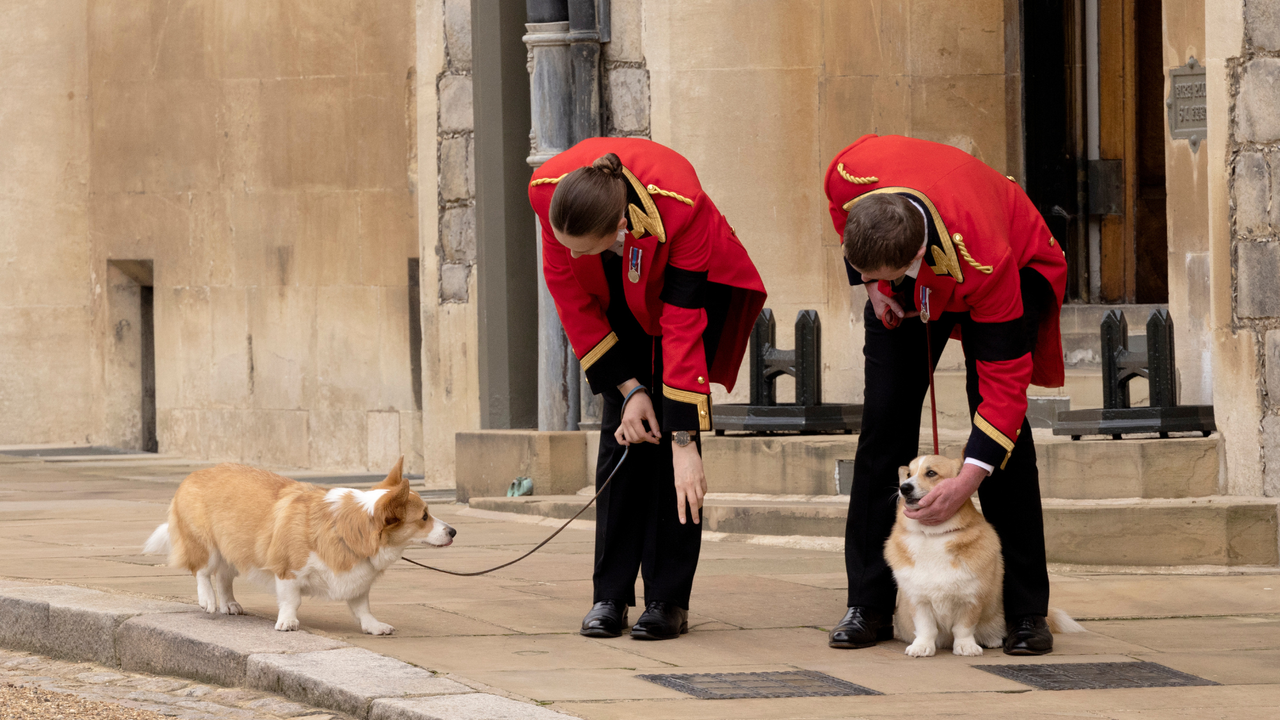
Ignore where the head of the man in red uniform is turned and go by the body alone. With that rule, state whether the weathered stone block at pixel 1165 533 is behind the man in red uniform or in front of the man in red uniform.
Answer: behind

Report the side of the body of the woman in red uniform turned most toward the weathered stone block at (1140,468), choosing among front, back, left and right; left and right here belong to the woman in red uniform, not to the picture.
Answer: back

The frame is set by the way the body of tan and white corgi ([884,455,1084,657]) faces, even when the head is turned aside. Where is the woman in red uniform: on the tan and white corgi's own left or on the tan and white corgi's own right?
on the tan and white corgi's own right

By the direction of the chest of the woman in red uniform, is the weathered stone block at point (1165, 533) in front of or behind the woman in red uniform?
behind

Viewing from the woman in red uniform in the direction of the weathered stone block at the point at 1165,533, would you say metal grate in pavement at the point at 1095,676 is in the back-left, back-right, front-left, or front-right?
front-right

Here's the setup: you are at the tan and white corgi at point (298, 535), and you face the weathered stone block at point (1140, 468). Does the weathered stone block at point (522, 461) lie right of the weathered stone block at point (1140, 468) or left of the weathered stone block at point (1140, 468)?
left

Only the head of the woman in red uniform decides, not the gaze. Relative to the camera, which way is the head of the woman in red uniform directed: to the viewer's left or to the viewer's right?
to the viewer's left

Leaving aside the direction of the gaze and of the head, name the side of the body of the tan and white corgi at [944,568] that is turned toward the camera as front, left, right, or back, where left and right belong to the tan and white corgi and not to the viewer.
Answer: front

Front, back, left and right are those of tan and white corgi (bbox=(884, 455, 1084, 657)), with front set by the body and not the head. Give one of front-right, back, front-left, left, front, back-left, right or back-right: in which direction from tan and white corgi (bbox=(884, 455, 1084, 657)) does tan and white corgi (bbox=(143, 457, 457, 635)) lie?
right

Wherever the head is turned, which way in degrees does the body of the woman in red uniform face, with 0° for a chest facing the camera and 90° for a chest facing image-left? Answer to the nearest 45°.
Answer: approximately 45°

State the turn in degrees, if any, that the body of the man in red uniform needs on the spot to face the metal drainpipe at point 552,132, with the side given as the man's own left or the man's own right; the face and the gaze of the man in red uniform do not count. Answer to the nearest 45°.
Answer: approximately 90° to the man's own right

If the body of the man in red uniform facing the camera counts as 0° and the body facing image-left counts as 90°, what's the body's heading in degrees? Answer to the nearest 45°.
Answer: approximately 45°
